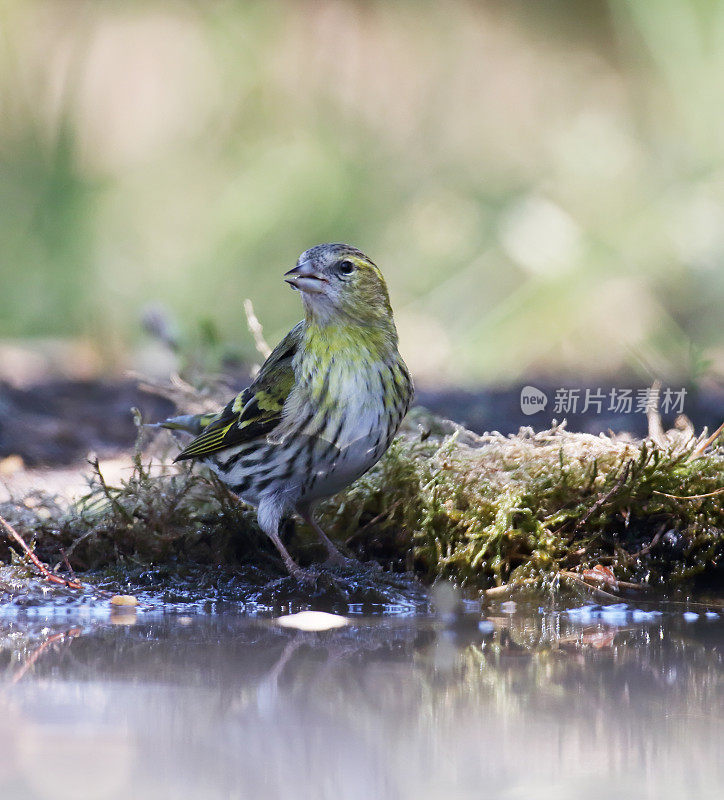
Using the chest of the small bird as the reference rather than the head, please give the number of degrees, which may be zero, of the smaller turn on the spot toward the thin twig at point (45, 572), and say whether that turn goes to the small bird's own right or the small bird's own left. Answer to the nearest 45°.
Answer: approximately 135° to the small bird's own right

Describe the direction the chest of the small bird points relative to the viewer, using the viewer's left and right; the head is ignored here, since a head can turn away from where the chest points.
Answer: facing the viewer and to the right of the viewer

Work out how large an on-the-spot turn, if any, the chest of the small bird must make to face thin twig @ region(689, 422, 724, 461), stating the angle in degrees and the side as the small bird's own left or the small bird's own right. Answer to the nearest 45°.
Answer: approximately 45° to the small bird's own left

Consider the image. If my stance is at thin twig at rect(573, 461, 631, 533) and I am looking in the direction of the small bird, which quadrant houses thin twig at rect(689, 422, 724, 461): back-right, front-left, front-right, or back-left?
back-right

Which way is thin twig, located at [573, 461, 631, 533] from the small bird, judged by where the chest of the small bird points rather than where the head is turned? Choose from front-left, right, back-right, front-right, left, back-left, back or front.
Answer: front-left
